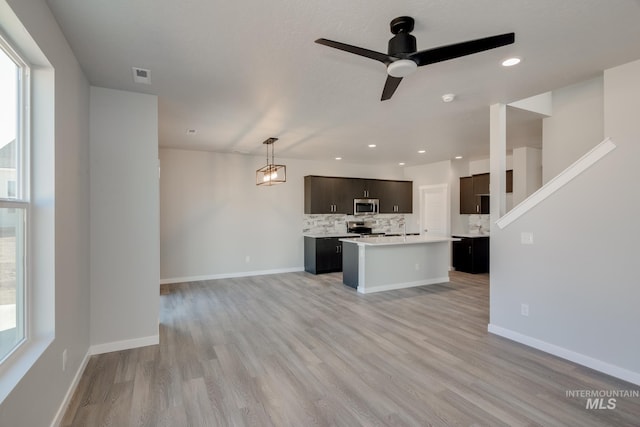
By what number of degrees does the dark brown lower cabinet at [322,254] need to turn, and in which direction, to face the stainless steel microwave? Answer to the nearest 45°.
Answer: approximately 90° to its left

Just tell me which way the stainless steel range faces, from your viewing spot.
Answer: facing the viewer and to the right of the viewer

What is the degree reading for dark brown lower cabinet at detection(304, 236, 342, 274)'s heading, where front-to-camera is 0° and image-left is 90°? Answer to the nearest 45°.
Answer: approximately 315°

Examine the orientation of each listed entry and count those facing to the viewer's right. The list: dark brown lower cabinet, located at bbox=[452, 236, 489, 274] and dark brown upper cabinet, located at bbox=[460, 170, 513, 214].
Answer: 0

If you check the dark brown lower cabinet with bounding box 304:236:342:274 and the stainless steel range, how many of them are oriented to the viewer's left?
0

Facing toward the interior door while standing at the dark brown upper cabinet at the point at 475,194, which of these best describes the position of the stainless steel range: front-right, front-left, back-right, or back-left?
front-left

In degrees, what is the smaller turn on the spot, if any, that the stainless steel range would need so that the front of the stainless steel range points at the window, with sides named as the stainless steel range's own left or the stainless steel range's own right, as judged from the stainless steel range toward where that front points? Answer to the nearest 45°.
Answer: approximately 45° to the stainless steel range's own right

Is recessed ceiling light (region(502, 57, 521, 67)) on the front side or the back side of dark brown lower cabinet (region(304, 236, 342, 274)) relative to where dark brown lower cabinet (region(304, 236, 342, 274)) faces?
on the front side

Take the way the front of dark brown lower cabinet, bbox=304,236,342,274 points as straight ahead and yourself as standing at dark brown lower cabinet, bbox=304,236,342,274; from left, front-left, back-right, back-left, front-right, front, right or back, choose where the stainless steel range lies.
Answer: left

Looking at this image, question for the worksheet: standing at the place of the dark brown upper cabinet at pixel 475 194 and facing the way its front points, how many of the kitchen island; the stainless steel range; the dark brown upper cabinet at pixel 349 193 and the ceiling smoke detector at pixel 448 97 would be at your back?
0

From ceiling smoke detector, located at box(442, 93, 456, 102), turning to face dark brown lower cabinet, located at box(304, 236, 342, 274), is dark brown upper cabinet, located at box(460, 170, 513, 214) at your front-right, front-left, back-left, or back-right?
front-right

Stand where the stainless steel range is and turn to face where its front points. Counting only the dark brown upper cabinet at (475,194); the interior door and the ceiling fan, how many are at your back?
0

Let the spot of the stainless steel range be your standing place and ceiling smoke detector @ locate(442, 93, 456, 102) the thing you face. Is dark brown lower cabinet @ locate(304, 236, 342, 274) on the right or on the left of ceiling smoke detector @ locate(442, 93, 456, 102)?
right

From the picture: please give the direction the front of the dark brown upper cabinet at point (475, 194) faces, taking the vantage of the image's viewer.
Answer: facing the viewer and to the left of the viewer

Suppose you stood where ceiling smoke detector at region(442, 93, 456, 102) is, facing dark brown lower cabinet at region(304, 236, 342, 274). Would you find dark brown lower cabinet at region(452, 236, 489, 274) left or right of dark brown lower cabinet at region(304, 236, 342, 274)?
right
